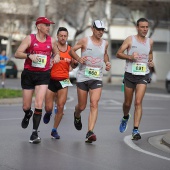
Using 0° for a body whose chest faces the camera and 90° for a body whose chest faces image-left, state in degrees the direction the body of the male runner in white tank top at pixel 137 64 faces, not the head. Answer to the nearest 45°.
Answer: approximately 315°

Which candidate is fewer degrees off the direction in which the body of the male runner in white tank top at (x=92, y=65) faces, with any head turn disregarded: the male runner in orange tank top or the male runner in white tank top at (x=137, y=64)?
the male runner in white tank top

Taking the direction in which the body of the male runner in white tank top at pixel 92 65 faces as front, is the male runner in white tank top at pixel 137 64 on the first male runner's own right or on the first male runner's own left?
on the first male runner's own left

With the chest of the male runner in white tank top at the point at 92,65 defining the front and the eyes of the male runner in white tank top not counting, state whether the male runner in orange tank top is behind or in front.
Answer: behind

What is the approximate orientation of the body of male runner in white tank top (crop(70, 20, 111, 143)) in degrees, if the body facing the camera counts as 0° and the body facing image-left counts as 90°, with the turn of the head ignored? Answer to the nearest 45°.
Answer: approximately 315°

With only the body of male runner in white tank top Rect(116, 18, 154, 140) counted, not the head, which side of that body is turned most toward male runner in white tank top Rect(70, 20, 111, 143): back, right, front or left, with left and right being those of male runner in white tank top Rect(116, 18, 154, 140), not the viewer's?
right

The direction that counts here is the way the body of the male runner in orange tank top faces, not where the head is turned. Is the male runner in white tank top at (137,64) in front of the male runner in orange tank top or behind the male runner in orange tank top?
in front
